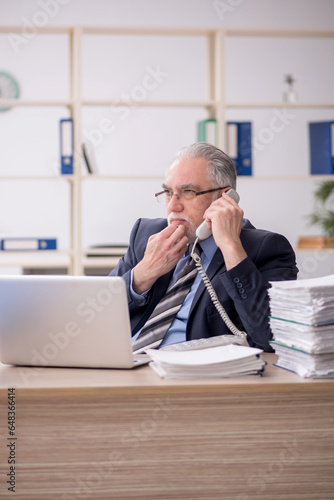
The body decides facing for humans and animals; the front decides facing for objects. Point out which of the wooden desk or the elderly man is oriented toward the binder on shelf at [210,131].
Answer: the wooden desk

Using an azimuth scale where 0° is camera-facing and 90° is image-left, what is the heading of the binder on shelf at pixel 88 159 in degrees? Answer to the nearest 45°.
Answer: approximately 0°

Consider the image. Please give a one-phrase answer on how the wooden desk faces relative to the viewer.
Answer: facing away from the viewer

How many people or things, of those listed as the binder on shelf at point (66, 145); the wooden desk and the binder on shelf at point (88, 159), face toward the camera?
2

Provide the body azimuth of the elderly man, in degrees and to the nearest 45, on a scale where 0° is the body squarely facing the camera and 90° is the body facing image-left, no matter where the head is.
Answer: approximately 45°

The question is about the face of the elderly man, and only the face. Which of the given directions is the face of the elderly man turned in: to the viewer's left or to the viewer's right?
to the viewer's left
